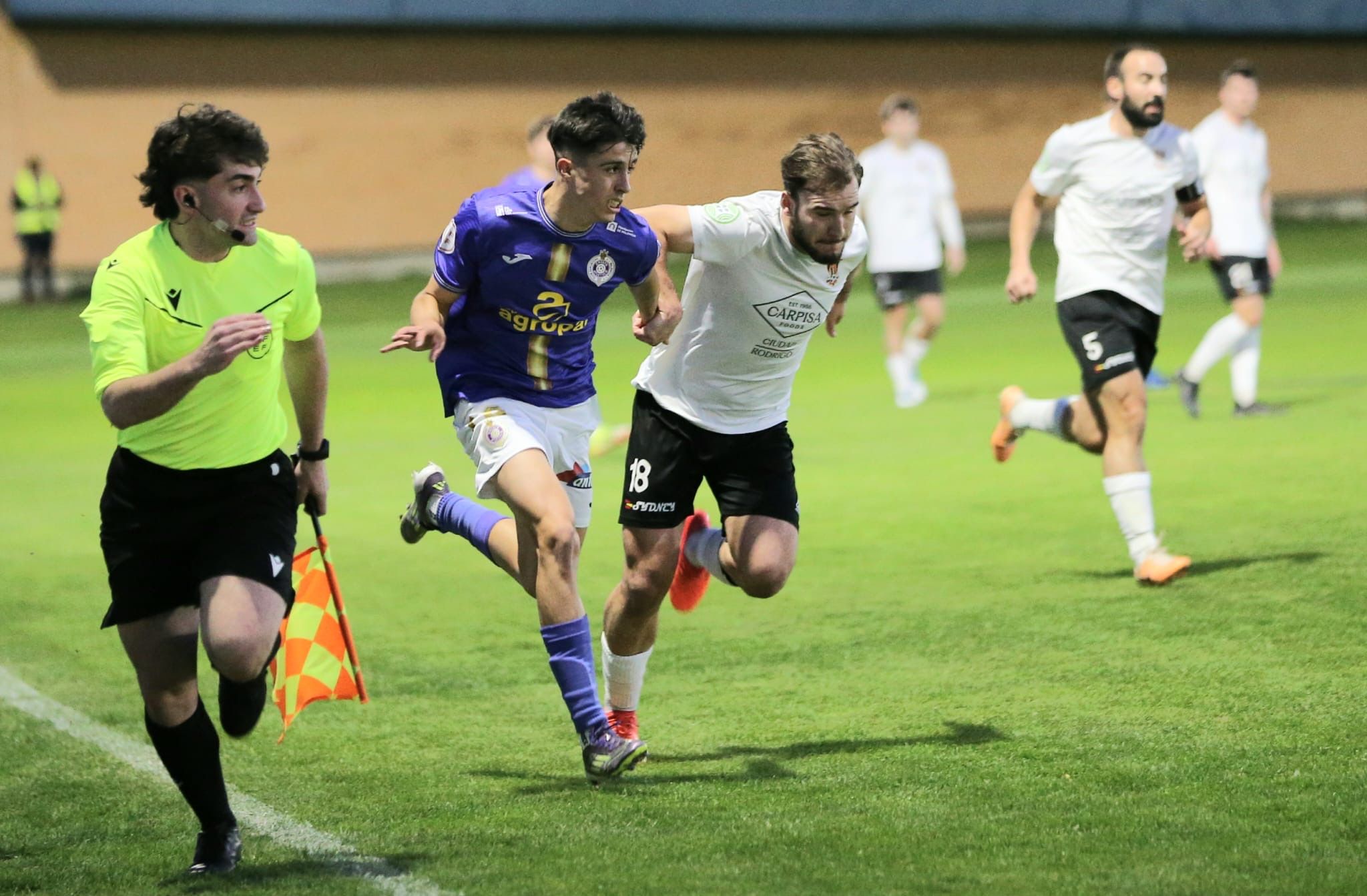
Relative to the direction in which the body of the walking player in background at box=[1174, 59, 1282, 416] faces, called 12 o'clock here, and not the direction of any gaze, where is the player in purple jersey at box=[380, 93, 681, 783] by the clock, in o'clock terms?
The player in purple jersey is roughly at 2 o'clock from the walking player in background.

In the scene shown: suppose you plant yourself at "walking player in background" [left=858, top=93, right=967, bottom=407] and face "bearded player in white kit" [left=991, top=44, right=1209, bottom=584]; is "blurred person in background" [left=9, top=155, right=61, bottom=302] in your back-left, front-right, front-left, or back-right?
back-right
